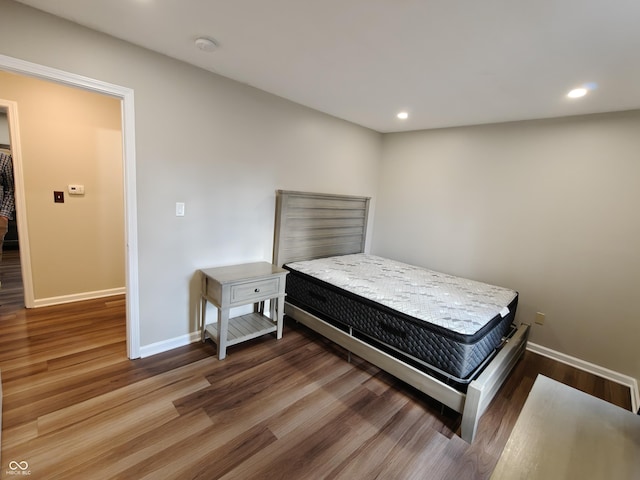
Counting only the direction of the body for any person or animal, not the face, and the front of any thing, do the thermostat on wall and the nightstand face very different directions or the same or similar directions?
same or similar directions

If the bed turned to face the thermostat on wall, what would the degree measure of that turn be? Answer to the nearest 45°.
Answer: approximately 135° to its right

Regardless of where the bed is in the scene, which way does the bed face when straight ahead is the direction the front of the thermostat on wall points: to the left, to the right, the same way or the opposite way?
the same way

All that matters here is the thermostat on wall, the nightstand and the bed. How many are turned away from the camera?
0

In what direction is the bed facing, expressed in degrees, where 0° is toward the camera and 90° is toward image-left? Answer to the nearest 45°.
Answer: approximately 315°

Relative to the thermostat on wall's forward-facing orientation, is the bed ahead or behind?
ahead

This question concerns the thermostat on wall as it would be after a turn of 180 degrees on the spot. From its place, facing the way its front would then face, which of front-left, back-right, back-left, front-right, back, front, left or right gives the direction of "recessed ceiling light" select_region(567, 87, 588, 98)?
back-right

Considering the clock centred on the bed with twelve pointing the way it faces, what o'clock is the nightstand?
The nightstand is roughly at 4 o'clock from the bed.

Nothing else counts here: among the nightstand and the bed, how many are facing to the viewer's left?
0

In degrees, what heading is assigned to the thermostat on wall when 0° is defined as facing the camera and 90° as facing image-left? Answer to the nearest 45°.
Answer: approximately 0°

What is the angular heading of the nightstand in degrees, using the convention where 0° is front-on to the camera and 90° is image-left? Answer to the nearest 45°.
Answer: approximately 315°

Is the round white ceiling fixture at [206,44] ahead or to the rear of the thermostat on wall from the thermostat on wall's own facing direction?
ahead
